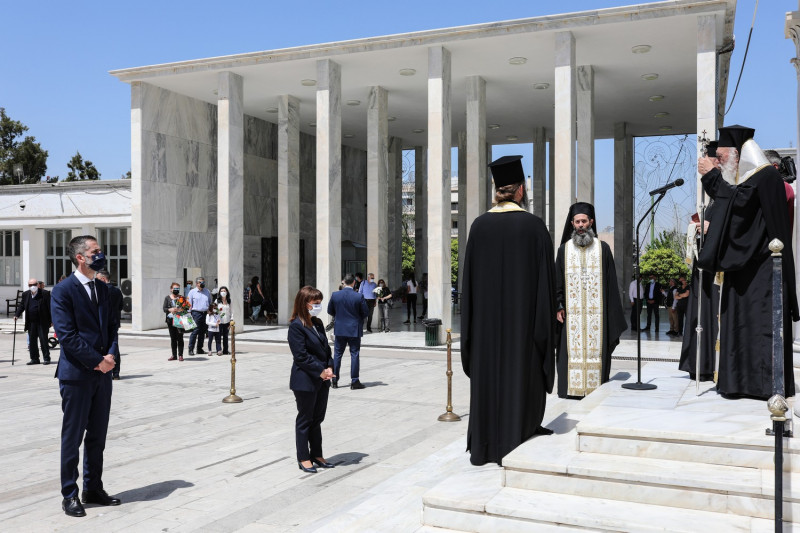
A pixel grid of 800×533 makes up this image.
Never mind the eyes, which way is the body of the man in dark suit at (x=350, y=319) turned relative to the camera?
away from the camera

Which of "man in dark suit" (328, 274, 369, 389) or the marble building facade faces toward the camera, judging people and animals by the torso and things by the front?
the marble building facade

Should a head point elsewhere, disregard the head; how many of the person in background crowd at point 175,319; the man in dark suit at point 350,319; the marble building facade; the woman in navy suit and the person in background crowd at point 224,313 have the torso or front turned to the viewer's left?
0

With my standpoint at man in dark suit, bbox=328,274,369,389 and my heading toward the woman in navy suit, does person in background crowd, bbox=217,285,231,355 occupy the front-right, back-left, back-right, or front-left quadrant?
back-right

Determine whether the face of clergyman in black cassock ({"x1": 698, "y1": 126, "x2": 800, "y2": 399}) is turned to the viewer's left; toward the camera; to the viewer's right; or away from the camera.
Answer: to the viewer's left

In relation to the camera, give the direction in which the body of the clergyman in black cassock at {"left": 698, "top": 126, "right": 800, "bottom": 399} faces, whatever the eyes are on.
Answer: to the viewer's left

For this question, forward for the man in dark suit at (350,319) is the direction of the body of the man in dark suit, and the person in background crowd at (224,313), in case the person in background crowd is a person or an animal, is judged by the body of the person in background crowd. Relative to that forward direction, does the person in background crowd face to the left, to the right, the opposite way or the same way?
the opposite way

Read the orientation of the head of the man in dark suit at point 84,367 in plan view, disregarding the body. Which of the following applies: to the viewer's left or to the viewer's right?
to the viewer's right

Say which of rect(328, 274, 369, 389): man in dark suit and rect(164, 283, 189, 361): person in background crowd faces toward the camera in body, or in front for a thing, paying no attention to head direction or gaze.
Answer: the person in background crowd

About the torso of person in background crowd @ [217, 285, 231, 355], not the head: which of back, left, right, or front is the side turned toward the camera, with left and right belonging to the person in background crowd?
front

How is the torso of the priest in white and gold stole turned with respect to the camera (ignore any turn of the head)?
toward the camera

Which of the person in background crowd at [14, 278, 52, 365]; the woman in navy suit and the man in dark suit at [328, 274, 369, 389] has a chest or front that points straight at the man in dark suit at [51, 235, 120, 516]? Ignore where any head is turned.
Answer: the person in background crowd

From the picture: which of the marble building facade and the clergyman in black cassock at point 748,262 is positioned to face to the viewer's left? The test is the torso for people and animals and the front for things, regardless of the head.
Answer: the clergyman in black cassock
